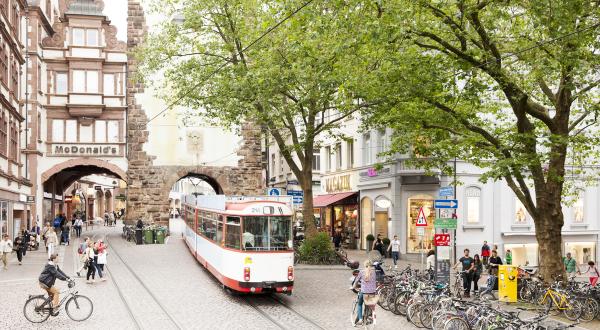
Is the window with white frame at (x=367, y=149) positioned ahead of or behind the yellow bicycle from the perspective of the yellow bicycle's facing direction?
ahead

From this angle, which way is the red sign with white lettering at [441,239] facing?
toward the camera

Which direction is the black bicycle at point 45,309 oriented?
to the viewer's right

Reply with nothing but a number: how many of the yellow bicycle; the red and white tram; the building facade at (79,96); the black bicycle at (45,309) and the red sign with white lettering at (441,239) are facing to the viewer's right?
1

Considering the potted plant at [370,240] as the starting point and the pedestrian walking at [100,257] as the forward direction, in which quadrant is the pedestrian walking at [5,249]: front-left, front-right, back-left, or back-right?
front-right

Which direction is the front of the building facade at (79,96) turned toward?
toward the camera
